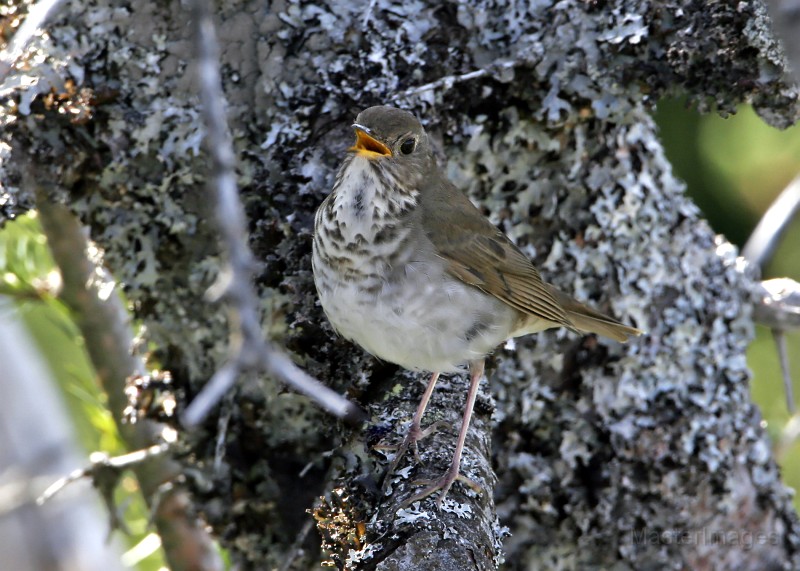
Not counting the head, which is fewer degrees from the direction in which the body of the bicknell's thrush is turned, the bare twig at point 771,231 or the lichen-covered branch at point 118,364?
the lichen-covered branch

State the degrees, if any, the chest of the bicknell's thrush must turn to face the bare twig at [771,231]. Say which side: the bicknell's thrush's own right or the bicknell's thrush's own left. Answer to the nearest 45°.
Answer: approximately 180°

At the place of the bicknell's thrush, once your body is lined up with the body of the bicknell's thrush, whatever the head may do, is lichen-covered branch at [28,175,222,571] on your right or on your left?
on your right

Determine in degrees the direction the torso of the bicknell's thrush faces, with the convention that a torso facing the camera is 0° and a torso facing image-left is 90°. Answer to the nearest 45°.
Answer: approximately 45°
